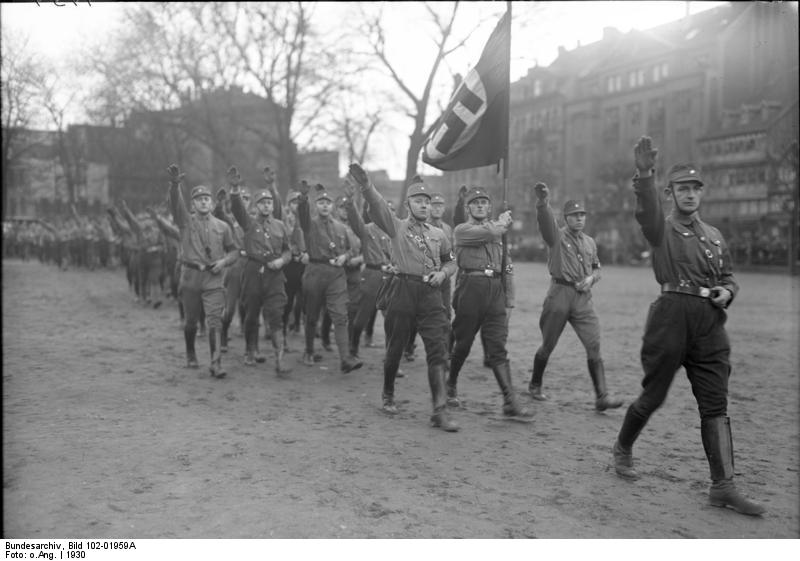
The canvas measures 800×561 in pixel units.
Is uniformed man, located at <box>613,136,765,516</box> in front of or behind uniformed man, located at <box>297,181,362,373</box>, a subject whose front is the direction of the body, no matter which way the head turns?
in front

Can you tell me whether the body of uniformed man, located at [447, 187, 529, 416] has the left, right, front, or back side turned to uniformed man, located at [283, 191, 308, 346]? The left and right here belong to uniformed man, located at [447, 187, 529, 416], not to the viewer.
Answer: back

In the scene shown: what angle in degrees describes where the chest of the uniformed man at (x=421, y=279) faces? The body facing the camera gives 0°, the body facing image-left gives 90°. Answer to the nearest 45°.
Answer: approximately 315°

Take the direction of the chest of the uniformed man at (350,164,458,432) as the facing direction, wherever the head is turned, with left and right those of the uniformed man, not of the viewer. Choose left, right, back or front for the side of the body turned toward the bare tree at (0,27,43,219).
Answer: back

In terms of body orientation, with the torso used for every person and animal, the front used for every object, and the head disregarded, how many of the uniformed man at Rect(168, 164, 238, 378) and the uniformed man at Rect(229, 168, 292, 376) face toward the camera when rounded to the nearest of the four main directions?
2

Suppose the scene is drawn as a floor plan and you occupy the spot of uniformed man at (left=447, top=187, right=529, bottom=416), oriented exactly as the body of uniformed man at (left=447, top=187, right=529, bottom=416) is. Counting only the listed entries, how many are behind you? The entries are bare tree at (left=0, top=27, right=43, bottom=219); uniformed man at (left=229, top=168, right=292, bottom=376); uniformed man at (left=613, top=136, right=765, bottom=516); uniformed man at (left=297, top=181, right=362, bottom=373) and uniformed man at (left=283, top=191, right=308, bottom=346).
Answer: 4

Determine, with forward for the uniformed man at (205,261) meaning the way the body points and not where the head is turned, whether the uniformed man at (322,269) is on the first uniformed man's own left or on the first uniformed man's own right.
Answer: on the first uniformed man's own left

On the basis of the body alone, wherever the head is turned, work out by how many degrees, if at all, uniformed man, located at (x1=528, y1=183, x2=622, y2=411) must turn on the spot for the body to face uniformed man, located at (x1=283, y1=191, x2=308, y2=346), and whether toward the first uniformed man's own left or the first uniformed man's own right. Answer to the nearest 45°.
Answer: approximately 180°

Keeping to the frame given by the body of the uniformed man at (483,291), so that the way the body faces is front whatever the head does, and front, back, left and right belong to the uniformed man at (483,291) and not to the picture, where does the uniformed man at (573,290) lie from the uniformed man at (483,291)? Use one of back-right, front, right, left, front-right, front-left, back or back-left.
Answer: left

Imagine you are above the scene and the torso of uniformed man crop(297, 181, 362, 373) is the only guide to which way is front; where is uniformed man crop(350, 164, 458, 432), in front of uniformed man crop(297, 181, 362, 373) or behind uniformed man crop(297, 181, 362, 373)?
in front

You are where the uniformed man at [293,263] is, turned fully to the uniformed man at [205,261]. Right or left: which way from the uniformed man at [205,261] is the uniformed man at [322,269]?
left

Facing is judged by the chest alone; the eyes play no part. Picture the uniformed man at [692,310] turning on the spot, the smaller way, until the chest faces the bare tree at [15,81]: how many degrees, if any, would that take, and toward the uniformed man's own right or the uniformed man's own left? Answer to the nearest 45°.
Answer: approximately 180°
